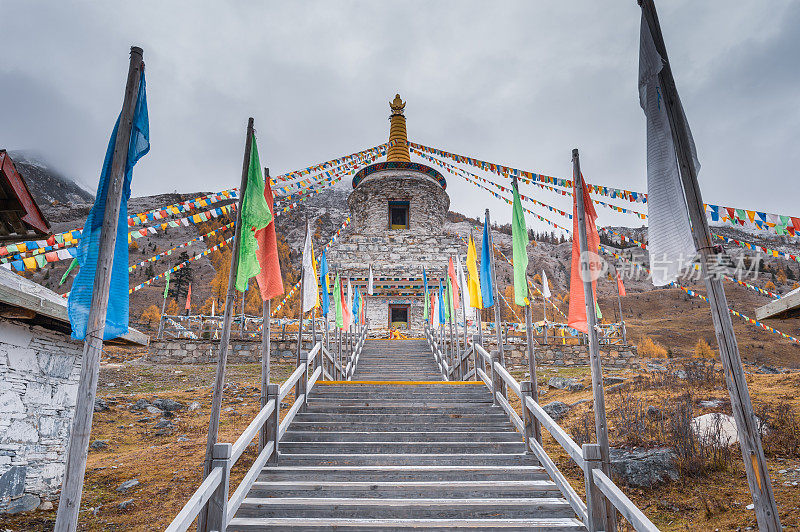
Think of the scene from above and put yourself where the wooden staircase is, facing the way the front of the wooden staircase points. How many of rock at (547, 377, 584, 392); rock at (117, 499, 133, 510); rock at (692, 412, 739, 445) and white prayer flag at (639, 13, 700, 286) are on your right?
1

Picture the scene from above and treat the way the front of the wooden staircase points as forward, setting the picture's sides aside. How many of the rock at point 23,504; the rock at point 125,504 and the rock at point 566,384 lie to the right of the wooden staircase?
2

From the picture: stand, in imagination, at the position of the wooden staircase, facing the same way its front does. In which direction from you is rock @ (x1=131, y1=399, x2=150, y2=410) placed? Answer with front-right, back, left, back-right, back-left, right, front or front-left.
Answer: back-right

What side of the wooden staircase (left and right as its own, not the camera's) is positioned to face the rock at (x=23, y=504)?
right

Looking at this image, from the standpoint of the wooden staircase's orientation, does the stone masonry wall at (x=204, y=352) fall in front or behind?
behind

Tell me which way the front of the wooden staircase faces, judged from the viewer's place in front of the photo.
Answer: facing the viewer

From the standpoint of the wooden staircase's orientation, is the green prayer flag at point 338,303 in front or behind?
behind

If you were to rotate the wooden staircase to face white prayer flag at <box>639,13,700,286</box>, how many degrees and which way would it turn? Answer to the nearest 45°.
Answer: approximately 45° to its left

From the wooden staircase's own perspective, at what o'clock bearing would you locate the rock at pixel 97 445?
The rock is roughly at 4 o'clock from the wooden staircase.

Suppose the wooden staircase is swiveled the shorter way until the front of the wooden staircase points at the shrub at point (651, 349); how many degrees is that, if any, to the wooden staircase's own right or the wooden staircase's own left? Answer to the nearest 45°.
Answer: approximately 135° to the wooden staircase's own left

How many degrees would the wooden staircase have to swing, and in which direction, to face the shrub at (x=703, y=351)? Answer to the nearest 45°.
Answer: approximately 135° to its left

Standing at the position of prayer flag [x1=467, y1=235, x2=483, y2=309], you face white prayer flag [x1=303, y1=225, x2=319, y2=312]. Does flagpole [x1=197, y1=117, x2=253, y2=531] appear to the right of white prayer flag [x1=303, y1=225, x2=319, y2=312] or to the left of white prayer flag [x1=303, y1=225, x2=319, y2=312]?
left

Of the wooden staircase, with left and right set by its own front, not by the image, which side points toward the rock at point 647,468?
left

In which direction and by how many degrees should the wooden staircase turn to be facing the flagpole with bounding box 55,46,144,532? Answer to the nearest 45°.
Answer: approximately 45° to its right
